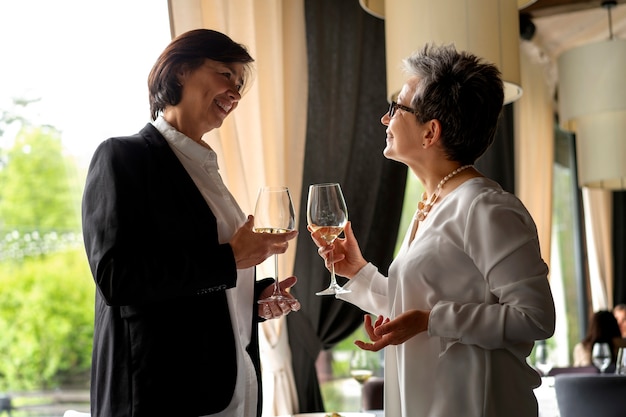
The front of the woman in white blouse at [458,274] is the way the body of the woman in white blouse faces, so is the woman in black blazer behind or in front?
in front

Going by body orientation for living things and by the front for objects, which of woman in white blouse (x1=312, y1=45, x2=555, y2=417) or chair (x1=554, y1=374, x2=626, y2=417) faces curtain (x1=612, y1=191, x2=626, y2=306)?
the chair

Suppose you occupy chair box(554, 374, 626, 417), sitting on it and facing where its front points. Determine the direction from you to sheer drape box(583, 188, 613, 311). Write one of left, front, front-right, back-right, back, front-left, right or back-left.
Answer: front

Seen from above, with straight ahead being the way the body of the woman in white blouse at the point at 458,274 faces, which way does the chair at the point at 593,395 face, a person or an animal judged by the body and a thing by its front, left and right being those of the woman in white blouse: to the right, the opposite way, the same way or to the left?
to the right

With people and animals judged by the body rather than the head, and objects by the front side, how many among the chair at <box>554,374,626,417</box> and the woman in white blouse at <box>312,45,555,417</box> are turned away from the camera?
1

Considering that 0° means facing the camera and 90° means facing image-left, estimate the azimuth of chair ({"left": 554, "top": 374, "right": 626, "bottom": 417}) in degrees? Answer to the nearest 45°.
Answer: approximately 180°

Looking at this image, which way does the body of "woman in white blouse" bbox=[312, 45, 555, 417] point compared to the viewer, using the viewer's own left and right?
facing to the left of the viewer

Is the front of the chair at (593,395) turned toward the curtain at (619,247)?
yes

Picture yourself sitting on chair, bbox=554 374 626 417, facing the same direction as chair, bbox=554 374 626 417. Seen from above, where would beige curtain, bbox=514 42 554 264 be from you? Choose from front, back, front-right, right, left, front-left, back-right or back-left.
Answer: front

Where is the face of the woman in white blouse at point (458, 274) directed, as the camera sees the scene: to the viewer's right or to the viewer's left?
to the viewer's left

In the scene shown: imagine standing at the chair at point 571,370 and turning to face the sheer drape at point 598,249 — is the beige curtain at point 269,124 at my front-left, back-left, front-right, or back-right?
back-left

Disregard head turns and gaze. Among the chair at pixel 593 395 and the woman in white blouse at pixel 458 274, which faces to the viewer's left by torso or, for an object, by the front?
the woman in white blouse

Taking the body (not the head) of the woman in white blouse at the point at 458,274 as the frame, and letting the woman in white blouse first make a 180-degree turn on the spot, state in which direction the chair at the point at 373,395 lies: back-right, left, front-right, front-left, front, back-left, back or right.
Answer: left

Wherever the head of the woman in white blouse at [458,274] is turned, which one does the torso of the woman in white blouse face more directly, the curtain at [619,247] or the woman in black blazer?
the woman in black blazer

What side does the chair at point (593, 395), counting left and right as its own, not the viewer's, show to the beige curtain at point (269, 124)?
left

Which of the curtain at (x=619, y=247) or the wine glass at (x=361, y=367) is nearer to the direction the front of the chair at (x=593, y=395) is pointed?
the curtain
